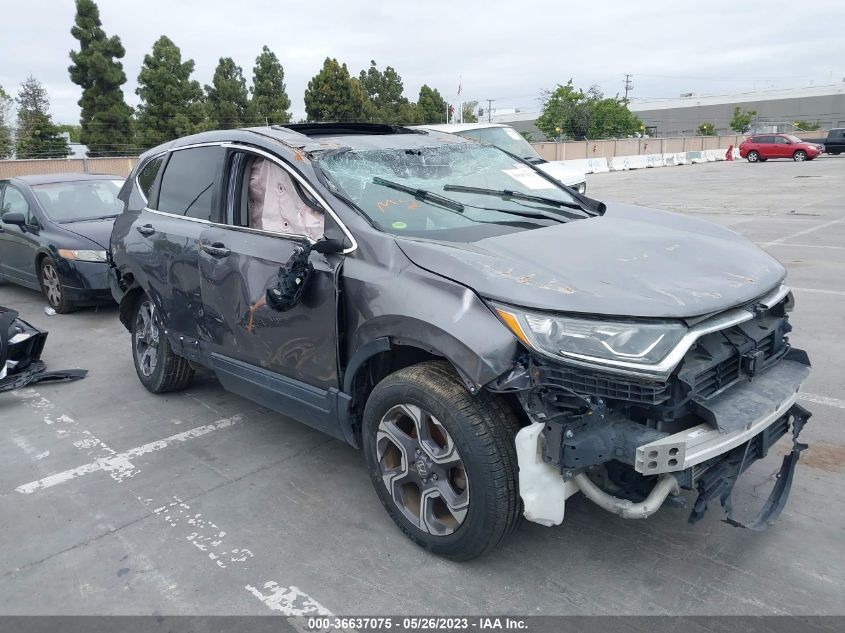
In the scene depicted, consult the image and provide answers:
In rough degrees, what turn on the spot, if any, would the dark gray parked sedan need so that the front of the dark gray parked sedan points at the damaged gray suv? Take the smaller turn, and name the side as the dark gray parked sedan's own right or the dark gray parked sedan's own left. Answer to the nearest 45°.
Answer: approximately 45° to the dark gray parked sedan's own right

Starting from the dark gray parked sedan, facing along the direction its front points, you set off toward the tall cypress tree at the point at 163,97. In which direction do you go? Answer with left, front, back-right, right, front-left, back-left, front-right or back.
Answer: back-left

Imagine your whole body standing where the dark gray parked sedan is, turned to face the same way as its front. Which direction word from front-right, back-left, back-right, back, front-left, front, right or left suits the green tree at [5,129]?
back-left

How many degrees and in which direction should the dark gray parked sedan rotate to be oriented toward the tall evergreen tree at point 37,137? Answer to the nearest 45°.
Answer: approximately 135° to its left

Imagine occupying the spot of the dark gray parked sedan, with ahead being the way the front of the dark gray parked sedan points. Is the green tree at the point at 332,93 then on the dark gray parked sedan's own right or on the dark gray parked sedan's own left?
on the dark gray parked sedan's own left

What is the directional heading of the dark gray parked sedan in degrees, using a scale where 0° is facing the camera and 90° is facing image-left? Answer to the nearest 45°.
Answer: approximately 315°

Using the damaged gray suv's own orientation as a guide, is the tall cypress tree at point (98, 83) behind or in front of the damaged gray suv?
behind

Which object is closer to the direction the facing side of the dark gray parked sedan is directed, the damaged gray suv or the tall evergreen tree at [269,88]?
the damaged gray suv

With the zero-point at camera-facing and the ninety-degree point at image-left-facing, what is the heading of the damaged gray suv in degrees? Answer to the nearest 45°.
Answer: approximately 315°

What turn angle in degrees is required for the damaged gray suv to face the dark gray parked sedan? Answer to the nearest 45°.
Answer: approximately 180°

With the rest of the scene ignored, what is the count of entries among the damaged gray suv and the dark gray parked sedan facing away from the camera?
0

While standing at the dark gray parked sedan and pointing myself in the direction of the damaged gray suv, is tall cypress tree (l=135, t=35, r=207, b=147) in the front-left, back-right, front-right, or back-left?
back-left

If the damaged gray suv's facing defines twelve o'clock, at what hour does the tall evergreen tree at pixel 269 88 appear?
The tall evergreen tree is roughly at 7 o'clock from the damaged gray suv.
